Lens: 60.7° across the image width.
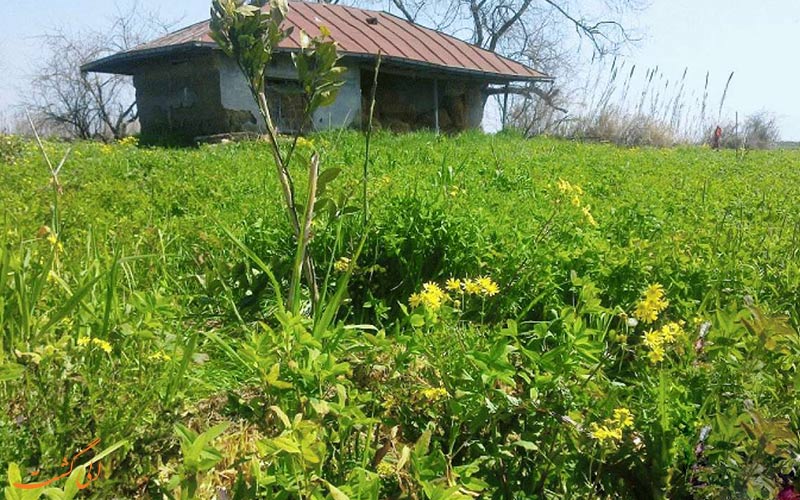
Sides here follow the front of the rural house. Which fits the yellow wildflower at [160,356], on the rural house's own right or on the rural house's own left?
on the rural house's own right

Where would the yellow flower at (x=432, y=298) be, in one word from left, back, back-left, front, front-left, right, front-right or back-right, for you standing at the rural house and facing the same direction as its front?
front-right

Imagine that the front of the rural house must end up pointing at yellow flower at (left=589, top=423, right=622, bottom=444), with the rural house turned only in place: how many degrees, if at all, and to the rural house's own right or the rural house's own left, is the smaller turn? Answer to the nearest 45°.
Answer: approximately 45° to the rural house's own right

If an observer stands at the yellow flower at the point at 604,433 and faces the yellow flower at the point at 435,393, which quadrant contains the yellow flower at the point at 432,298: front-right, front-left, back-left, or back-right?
front-right

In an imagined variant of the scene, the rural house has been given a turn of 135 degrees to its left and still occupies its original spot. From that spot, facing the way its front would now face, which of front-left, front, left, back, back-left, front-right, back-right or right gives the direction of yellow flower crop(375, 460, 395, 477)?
back

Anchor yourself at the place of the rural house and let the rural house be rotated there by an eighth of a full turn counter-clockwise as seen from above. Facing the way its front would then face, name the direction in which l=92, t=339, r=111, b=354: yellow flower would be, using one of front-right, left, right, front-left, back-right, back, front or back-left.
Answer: right

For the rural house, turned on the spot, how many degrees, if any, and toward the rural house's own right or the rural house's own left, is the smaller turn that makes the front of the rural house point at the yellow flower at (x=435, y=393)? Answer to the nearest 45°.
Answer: approximately 45° to the rural house's own right

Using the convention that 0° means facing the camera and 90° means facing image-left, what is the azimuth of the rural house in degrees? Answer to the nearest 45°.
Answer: approximately 315°
